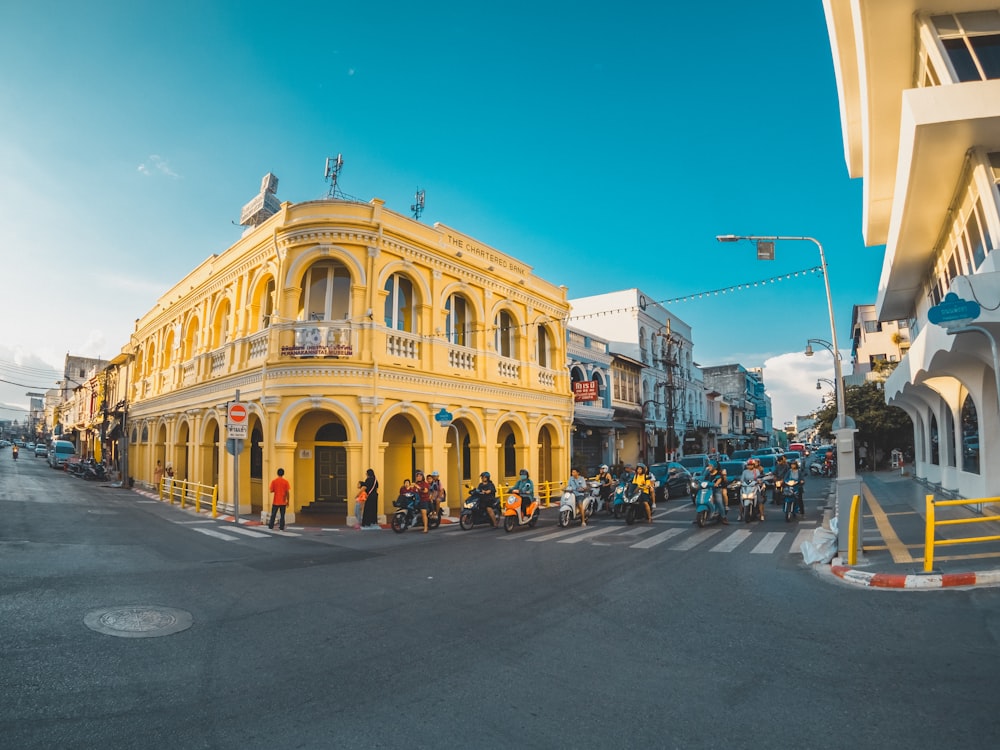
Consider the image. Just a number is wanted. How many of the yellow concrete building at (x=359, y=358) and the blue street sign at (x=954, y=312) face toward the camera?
2

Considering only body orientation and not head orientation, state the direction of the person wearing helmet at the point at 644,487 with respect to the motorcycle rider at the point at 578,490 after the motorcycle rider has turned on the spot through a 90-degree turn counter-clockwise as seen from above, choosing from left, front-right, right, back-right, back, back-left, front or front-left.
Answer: front-left

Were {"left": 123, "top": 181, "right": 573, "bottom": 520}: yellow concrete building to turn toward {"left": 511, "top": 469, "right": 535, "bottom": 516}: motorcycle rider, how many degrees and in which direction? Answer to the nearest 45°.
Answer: approximately 45° to its left

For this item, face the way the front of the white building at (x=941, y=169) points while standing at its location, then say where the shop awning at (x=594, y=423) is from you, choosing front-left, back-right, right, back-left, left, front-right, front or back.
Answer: right

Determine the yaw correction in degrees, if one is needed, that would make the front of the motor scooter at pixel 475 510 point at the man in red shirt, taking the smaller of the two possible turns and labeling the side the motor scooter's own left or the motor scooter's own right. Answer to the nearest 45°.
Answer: approximately 45° to the motor scooter's own right
